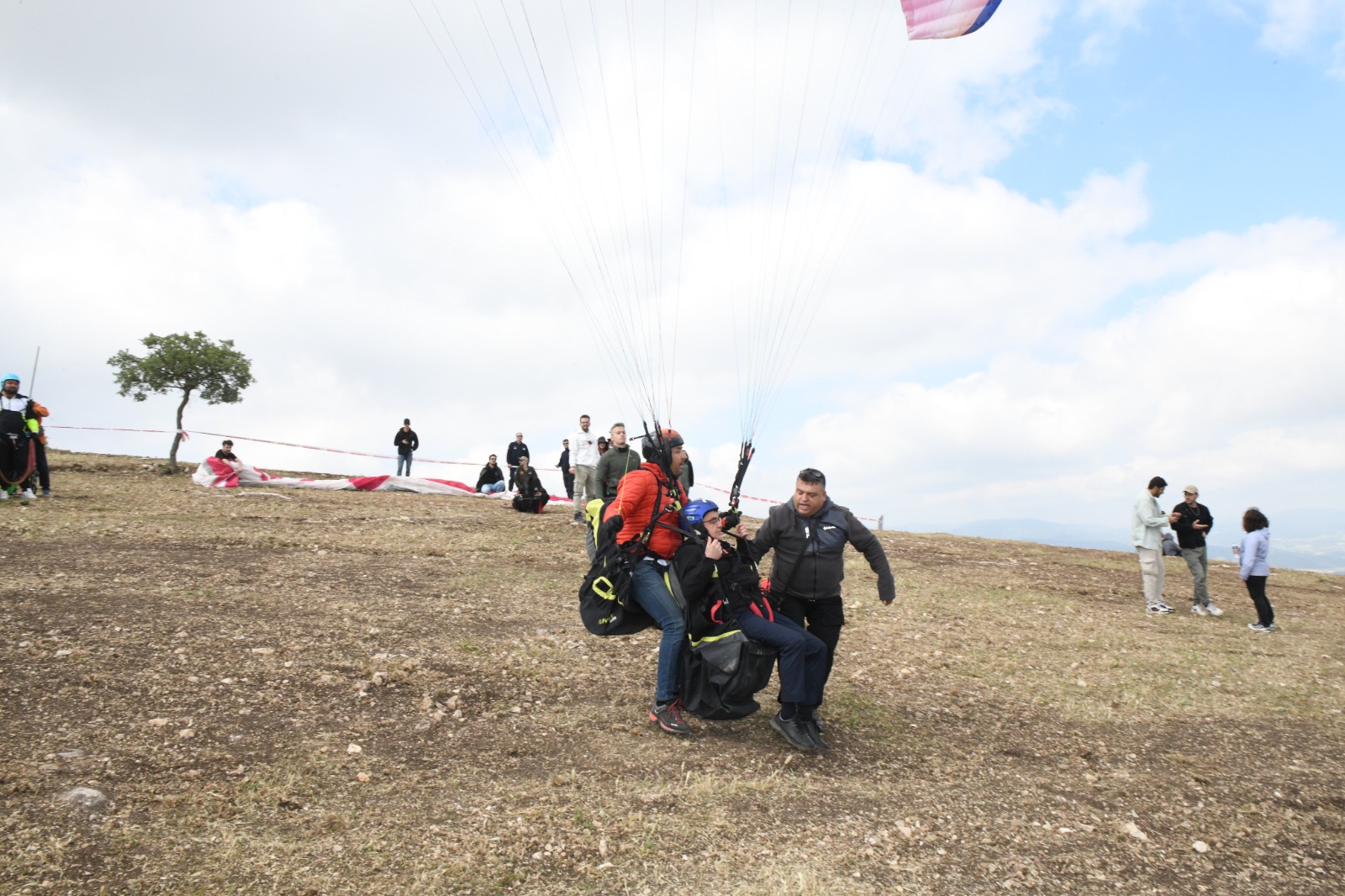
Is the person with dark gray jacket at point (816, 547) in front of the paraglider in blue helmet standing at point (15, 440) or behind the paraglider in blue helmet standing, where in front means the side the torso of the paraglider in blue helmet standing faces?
in front

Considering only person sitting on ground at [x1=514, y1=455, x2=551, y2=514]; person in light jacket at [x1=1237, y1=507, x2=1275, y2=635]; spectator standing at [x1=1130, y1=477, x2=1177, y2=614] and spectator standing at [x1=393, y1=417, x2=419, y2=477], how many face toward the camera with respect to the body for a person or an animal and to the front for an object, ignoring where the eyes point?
2

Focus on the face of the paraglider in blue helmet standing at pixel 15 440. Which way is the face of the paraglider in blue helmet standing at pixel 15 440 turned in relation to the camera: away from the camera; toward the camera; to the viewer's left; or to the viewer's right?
toward the camera

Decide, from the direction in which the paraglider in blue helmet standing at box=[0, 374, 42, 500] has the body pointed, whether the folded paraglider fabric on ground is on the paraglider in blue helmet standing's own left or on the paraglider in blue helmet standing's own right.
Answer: on the paraglider in blue helmet standing's own left

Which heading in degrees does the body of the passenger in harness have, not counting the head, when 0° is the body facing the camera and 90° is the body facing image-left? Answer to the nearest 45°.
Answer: approximately 315°

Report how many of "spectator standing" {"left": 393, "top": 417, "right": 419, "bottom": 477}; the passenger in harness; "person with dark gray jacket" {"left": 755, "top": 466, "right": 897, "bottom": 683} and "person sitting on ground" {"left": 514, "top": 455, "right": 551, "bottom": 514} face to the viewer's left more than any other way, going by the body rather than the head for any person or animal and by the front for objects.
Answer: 0

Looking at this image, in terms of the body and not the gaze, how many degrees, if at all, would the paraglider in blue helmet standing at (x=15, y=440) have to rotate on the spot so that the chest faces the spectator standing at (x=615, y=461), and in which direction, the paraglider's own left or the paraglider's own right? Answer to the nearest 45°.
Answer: approximately 45° to the paraglider's own left

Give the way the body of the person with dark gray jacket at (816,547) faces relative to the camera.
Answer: toward the camera

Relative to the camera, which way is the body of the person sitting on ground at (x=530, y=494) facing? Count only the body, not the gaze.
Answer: toward the camera

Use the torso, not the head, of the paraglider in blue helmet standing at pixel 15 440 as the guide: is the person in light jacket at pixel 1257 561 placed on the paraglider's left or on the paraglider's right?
on the paraglider's left

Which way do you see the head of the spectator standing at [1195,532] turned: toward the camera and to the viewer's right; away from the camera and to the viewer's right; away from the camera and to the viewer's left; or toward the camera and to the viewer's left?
toward the camera and to the viewer's left
